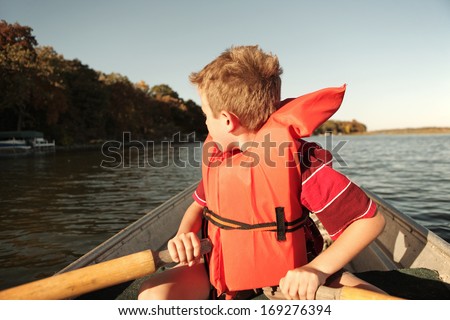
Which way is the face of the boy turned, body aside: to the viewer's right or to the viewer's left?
to the viewer's left

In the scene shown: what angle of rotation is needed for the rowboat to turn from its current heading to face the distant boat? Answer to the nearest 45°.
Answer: approximately 45° to its left

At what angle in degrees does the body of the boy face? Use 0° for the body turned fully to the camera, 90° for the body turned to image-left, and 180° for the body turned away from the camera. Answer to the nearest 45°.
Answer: approximately 45°

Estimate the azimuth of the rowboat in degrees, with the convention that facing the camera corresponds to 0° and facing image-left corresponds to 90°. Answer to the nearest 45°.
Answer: approximately 180°

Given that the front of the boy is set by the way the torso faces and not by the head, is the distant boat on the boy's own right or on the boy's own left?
on the boy's own right
